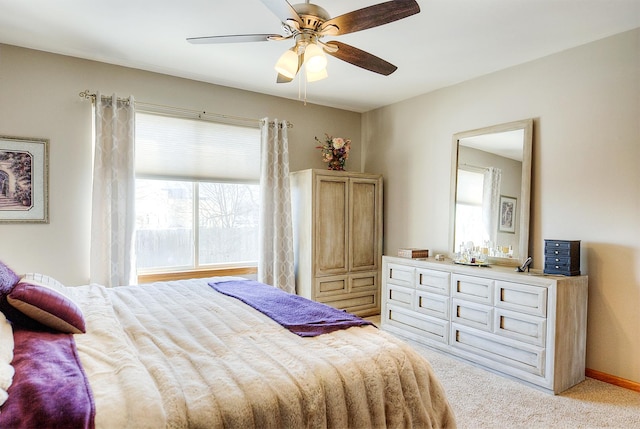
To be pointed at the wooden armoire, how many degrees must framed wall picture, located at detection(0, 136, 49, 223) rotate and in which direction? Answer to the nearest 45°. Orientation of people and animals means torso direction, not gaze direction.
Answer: approximately 90° to its left

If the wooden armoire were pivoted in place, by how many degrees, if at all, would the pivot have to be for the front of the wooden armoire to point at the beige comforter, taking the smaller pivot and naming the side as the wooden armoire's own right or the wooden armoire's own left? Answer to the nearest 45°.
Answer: approximately 45° to the wooden armoire's own right

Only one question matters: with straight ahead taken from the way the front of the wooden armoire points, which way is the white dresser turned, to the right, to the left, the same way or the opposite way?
to the right

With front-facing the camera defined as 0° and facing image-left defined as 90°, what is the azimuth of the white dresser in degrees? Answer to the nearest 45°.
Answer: approximately 45°

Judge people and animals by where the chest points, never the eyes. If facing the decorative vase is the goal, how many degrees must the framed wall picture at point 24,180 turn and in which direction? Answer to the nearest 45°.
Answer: approximately 90° to its left

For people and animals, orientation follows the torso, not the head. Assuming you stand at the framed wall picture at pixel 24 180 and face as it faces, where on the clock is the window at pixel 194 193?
The window is roughly at 9 o'clock from the framed wall picture.

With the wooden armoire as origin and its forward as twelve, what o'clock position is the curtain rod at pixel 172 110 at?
The curtain rod is roughly at 4 o'clock from the wooden armoire.

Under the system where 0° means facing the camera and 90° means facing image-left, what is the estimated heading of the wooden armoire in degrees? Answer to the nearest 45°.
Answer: approximately 315°
